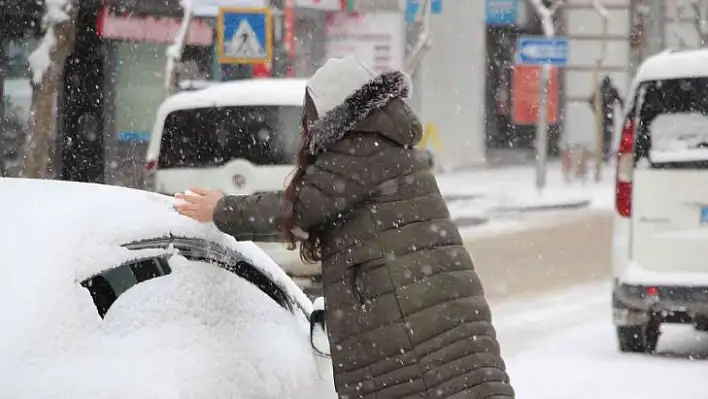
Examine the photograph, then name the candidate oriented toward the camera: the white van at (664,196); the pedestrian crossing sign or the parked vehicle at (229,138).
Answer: the pedestrian crossing sign

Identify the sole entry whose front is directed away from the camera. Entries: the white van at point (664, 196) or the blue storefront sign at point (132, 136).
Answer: the white van

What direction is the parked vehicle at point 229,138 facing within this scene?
away from the camera

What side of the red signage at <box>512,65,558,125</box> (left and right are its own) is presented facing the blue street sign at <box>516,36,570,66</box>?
front

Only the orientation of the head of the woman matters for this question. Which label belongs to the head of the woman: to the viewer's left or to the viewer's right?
to the viewer's left

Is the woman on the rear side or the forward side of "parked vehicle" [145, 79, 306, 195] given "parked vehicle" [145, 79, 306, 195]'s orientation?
on the rear side

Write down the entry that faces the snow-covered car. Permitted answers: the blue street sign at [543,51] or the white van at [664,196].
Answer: the blue street sign

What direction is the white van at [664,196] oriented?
away from the camera

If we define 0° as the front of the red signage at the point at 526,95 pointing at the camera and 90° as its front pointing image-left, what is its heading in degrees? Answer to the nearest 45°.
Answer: approximately 0°

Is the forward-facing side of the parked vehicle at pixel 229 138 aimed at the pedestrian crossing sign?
yes

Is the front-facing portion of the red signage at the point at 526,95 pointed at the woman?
yes

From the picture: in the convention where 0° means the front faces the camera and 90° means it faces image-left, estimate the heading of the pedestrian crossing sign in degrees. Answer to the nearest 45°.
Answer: approximately 0°
